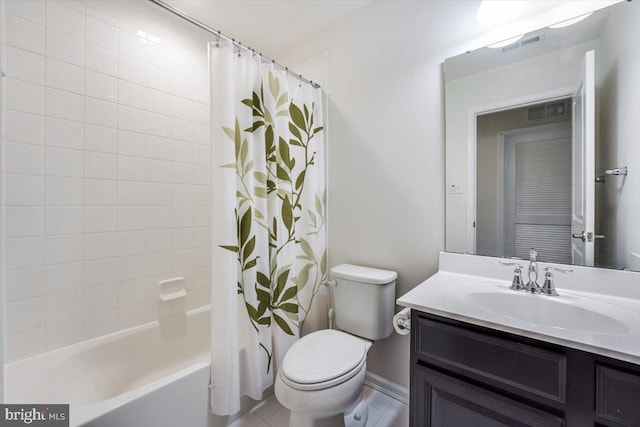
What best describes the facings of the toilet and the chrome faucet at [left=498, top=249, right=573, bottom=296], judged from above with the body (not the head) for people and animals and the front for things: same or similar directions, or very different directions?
same or similar directions

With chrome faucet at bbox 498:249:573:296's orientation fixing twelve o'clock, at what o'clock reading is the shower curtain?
The shower curtain is roughly at 2 o'clock from the chrome faucet.

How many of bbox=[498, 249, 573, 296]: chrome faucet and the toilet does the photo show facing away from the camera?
0

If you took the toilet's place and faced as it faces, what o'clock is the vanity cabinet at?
The vanity cabinet is roughly at 9 o'clock from the toilet.

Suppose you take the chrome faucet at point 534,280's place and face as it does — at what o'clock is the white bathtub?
The white bathtub is roughly at 2 o'clock from the chrome faucet.

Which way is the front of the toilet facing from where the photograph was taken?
facing the viewer and to the left of the viewer

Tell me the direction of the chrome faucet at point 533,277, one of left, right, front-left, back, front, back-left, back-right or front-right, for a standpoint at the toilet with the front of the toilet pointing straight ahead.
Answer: back-left

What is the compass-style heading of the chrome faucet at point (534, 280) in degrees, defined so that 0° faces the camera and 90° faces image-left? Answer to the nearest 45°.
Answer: approximately 0°
